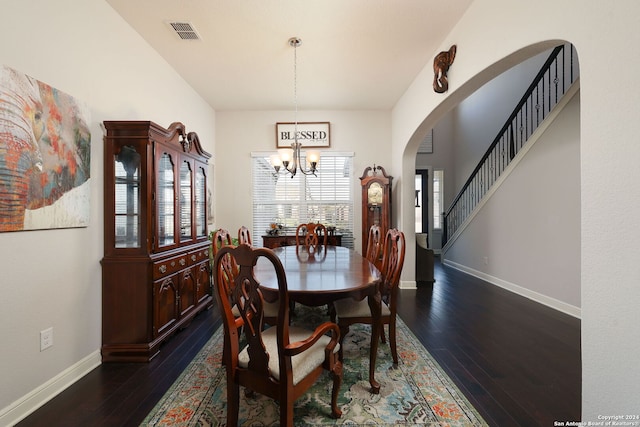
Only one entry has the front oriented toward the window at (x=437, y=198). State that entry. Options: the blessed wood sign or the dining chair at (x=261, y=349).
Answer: the dining chair

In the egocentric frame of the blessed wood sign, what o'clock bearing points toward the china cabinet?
The china cabinet is roughly at 1 o'clock from the blessed wood sign.

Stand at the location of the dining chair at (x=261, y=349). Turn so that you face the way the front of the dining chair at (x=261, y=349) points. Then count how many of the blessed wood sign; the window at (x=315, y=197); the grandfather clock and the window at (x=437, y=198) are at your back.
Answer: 0

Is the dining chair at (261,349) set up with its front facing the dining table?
yes

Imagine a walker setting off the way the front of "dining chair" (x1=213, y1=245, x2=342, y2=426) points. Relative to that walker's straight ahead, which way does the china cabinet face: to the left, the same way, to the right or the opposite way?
to the right

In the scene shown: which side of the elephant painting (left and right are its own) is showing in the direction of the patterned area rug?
front

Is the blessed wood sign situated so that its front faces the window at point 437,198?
no

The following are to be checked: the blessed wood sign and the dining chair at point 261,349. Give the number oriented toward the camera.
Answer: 1

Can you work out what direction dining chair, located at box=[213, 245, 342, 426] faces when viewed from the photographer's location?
facing away from the viewer and to the right of the viewer

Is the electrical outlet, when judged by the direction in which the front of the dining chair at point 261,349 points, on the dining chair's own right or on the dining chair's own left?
on the dining chair's own left

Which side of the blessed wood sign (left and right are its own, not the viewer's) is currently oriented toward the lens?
front

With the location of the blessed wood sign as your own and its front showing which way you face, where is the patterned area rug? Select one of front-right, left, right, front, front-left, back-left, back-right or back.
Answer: front

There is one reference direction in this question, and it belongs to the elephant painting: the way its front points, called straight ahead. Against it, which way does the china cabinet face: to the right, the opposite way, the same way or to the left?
the same way

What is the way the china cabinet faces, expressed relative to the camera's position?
facing the viewer and to the right of the viewer

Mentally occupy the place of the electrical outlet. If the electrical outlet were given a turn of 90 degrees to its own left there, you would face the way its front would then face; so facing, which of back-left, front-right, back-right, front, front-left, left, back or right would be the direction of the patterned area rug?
right

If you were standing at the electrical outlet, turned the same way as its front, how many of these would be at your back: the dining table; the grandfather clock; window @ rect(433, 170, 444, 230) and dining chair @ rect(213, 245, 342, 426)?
0

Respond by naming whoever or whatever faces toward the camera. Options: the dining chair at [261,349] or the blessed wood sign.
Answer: the blessed wood sign

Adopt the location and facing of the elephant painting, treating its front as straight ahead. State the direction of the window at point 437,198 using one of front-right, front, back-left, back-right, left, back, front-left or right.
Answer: front-left

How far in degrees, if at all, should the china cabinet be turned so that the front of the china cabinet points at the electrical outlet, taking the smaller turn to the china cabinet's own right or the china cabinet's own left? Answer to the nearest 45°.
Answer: approximately 90° to the china cabinet's own right

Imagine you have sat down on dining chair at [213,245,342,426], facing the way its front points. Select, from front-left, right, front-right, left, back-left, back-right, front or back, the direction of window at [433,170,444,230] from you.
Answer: front

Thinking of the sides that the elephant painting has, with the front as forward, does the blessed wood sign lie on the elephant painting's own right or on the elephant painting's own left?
on the elephant painting's own left
